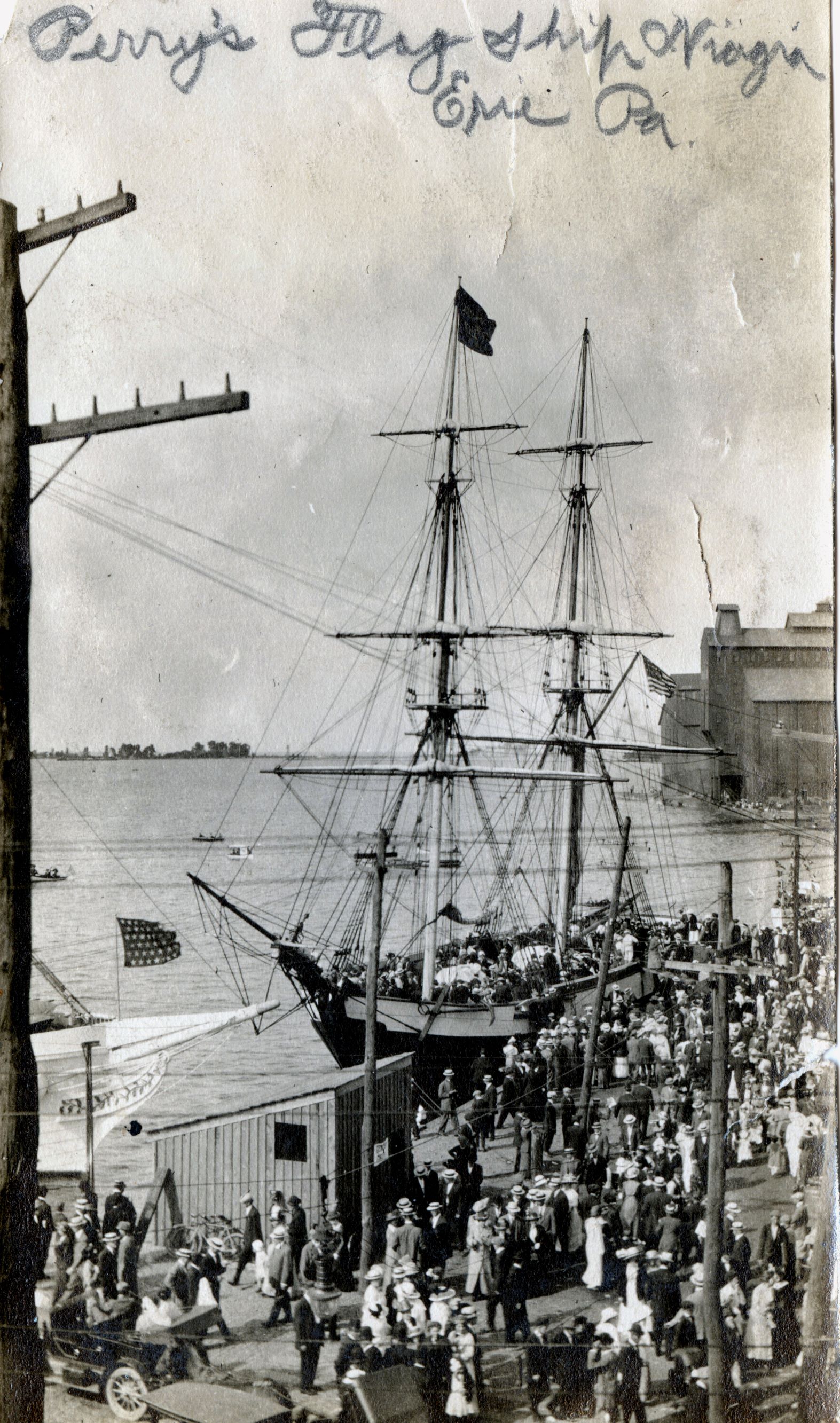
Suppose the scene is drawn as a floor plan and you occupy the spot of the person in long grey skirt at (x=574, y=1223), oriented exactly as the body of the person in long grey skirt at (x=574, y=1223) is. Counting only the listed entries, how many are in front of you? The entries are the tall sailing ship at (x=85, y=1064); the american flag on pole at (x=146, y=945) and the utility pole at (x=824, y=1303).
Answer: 2

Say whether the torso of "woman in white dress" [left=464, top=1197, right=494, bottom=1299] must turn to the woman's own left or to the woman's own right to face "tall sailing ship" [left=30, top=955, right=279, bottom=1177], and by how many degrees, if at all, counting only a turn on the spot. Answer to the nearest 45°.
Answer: approximately 90° to the woman's own right

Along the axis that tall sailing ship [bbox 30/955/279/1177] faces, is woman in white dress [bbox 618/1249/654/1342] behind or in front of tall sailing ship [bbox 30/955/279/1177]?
in front

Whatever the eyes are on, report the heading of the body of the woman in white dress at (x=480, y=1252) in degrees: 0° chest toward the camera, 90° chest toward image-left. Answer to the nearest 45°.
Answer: approximately 0°

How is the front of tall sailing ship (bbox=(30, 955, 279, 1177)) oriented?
to the viewer's right

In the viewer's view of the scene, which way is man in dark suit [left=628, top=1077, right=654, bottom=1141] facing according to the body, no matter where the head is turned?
away from the camera
